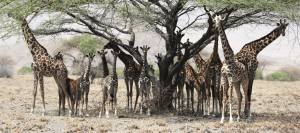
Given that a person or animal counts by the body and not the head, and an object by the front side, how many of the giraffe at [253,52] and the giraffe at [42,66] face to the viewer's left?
1

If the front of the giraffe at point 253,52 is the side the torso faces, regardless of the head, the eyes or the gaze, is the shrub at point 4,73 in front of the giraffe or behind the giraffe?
behind

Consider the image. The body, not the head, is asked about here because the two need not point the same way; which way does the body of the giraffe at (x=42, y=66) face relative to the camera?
to the viewer's left

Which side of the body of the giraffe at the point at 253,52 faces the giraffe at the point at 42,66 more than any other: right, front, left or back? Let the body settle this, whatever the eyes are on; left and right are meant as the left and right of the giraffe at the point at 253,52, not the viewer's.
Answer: back

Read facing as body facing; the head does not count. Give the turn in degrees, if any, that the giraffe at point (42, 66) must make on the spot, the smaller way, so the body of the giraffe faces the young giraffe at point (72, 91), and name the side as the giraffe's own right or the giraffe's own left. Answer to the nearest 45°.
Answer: approximately 180°

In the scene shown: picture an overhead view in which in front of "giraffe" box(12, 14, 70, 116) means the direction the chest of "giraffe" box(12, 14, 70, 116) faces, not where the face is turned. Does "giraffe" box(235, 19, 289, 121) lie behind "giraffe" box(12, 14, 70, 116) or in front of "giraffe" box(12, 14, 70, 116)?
behind

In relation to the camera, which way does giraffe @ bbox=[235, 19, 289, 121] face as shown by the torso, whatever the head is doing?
to the viewer's right
